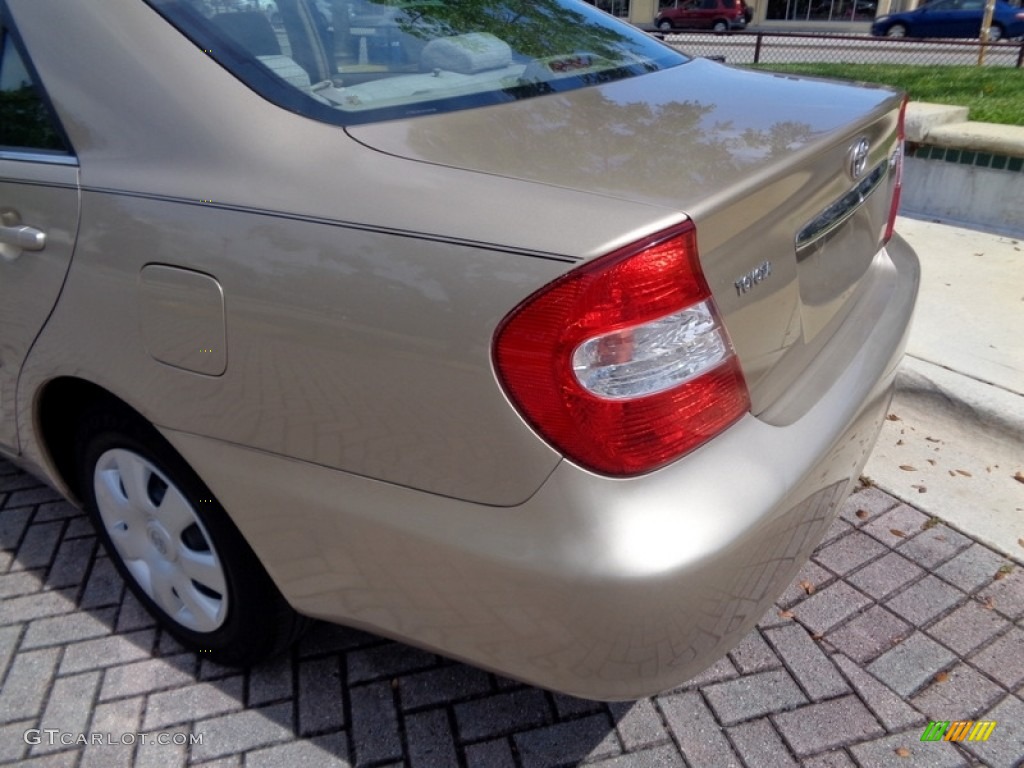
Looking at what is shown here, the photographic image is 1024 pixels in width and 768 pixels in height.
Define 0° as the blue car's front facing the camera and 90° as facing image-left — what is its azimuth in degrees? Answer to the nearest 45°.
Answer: approximately 90°

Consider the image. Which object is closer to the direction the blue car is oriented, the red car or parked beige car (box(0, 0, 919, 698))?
the red car

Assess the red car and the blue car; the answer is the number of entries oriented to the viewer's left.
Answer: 2

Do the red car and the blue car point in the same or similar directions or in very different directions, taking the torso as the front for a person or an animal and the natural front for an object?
same or similar directions

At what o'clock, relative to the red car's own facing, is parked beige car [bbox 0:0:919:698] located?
The parked beige car is roughly at 9 o'clock from the red car.

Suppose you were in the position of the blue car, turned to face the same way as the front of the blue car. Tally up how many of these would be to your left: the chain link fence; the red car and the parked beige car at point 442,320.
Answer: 2

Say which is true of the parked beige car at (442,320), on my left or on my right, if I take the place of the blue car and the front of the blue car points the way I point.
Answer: on my left

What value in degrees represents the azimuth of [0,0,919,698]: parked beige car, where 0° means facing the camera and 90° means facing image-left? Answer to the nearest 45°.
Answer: approximately 135°

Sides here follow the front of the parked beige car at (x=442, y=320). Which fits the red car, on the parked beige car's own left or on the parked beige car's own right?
on the parked beige car's own right

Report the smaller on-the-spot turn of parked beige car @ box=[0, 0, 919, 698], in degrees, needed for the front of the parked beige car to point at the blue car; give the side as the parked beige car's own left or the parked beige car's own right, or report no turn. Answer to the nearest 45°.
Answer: approximately 90° to the parked beige car's own right

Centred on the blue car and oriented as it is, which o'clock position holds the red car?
The red car is roughly at 1 o'clock from the blue car.

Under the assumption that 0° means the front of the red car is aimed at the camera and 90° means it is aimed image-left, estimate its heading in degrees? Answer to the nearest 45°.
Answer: approximately 90°

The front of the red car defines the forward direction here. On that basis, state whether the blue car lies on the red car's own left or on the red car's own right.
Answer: on the red car's own left

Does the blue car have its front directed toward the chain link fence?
no

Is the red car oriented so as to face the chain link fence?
no

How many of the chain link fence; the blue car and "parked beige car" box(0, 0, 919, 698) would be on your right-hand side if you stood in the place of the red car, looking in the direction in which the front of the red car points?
0
